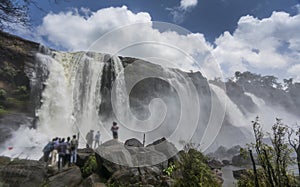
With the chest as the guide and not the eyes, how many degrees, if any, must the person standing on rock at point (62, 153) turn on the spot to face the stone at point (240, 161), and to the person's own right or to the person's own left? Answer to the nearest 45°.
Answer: approximately 45° to the person's own right

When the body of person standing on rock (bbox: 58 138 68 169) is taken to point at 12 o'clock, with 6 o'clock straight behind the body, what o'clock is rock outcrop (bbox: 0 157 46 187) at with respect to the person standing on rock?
The rock outcrop is roughly at 7 o'clock from the person standing on rock.

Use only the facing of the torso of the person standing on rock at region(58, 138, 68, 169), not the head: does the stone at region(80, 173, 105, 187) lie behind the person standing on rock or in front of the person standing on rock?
behind

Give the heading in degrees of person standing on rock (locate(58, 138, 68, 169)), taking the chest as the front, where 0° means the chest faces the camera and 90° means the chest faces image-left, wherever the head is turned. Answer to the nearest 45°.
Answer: approximately 180°

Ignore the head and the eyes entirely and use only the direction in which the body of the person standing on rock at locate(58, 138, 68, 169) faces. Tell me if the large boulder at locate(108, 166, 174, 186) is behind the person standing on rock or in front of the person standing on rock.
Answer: behind

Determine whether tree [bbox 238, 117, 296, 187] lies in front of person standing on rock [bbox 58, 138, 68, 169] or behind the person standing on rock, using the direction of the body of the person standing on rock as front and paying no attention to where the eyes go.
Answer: behind

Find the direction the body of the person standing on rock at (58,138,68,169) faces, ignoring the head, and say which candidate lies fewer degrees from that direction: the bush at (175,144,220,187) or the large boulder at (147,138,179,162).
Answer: the large boulder

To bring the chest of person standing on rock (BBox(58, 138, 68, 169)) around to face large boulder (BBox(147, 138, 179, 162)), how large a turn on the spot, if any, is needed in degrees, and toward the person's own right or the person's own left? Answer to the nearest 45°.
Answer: approximately 90° to the person's own right
